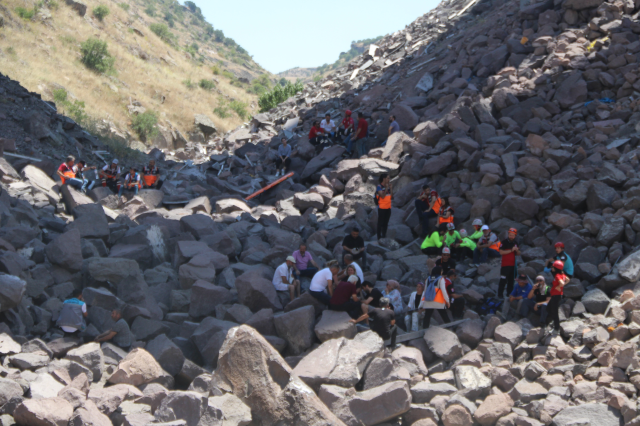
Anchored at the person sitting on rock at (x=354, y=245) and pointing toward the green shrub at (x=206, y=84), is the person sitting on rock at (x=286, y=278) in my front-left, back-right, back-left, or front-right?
back-left

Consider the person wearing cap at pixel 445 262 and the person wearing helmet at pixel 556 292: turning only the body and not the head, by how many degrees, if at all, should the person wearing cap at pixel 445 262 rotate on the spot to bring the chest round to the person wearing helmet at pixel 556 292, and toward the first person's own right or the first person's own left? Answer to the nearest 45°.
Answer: approximately 45° to the first person's own left

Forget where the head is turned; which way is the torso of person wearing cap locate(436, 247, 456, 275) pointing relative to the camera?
toward the camera

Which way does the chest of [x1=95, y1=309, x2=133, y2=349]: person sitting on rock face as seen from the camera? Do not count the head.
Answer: to the viewer's left

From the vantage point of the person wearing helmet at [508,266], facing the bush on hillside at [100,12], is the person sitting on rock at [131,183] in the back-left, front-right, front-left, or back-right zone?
front-left

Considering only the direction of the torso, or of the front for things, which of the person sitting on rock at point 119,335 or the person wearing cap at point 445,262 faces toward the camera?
the person wearing cap

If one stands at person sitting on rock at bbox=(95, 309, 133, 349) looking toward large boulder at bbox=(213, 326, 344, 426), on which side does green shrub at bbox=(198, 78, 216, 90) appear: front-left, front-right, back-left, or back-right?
back-left

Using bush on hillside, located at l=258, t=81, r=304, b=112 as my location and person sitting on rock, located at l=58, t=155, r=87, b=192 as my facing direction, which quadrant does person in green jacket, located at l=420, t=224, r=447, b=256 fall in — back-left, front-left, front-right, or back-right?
front-left
